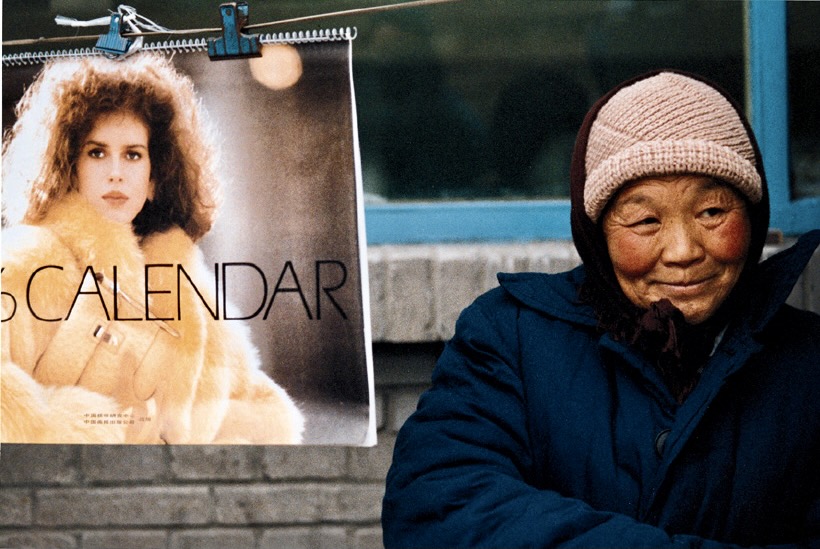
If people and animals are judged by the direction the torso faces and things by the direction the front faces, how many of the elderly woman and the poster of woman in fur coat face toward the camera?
2

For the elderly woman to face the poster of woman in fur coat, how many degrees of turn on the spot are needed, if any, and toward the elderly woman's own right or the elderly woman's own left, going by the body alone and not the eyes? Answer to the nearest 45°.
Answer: approximately 90° to the elderly woman's own right

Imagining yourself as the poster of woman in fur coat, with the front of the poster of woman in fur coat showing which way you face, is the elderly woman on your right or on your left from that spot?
on your left

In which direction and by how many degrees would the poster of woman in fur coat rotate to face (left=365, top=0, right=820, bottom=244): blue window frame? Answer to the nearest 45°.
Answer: approximately 135° to its left

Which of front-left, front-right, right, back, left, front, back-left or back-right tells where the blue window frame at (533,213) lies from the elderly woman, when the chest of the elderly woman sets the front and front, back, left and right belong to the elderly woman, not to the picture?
back

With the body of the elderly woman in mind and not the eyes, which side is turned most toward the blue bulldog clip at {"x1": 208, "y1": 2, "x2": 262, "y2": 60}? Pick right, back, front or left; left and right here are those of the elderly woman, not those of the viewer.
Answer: right

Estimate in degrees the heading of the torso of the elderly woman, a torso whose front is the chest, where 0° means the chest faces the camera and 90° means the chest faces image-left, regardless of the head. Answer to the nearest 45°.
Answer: approximately 0°

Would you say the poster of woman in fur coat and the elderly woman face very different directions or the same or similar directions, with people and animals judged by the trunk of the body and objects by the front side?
same or similar directions

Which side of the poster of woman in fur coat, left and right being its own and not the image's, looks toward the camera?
front

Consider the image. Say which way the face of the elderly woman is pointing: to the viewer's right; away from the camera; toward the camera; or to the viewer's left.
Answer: toward the camera
